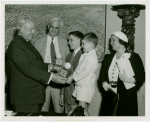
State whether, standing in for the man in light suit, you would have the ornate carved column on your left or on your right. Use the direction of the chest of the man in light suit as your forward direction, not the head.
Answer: on your left

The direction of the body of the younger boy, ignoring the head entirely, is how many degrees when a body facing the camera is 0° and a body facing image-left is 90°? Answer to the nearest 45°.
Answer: approximately 90°
